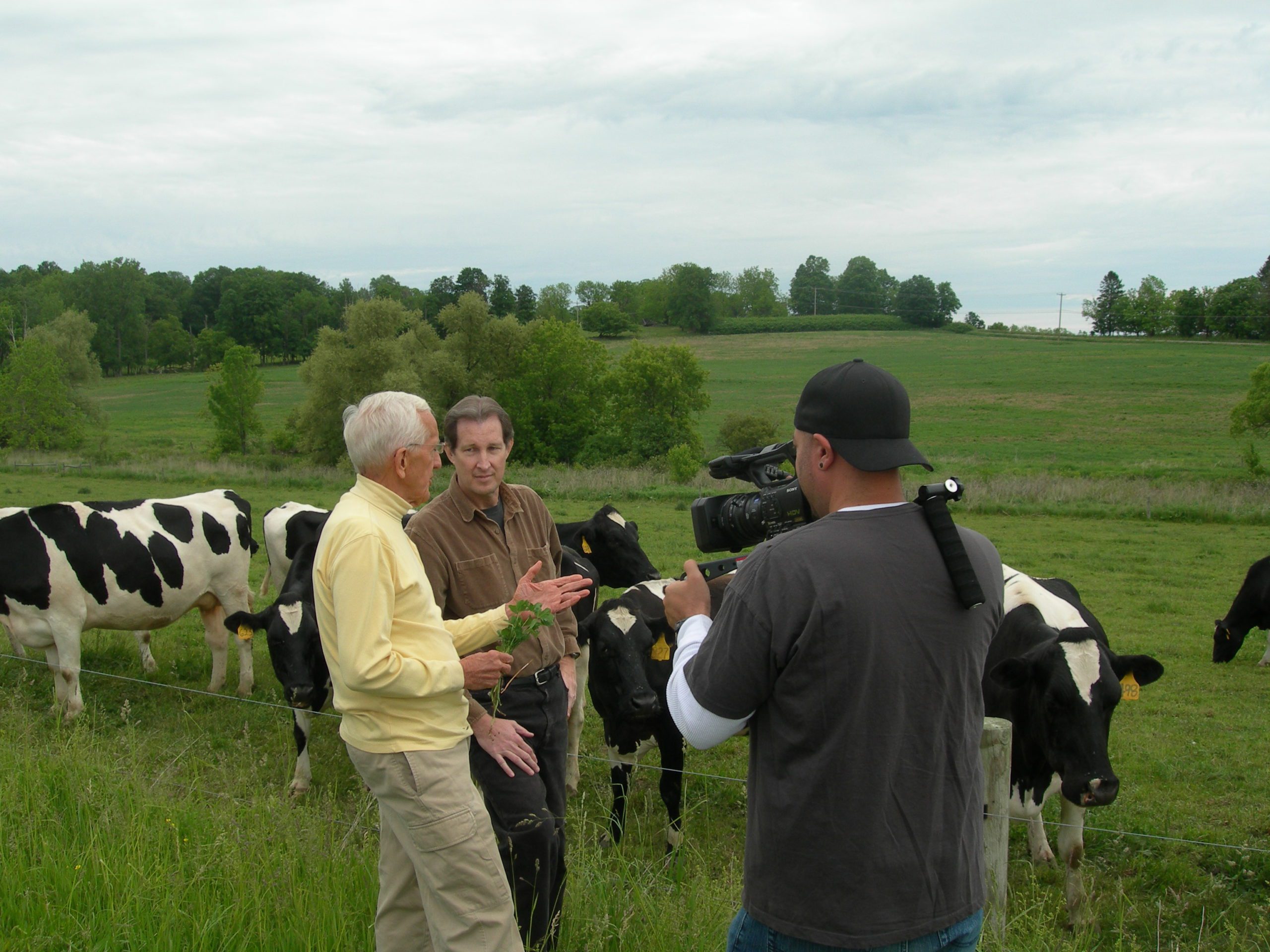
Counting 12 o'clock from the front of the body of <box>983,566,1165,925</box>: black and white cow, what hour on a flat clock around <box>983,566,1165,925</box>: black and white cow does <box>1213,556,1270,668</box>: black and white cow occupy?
<box>1213,556,1270,668</box>: black and white cow is roughly at 8 o'clock from <box>983,566,1165,925</box>: black and white cow.

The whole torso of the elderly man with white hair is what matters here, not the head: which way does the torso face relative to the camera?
to the viewer's right

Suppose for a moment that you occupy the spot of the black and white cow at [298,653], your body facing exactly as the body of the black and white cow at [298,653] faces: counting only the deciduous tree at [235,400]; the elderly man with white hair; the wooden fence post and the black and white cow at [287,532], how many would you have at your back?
2

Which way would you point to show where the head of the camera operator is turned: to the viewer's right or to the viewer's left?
to the viewer's left

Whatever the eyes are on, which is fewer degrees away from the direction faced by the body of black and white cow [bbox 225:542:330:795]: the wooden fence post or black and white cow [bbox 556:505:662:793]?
the wooden fence post

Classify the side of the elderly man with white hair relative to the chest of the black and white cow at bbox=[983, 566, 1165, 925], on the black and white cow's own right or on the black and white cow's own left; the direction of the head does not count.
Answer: on the black and white cow's own right

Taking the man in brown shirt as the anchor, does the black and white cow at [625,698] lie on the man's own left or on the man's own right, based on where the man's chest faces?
on the man's own left

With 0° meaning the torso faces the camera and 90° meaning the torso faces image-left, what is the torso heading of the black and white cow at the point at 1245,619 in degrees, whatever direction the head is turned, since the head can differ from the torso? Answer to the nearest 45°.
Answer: approximately 90°

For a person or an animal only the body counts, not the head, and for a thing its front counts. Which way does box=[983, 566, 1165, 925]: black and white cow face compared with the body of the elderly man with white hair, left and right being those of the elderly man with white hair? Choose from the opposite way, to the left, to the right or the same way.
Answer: to the right

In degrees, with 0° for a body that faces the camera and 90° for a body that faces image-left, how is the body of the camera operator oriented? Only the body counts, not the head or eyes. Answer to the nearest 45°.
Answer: approximately 135°

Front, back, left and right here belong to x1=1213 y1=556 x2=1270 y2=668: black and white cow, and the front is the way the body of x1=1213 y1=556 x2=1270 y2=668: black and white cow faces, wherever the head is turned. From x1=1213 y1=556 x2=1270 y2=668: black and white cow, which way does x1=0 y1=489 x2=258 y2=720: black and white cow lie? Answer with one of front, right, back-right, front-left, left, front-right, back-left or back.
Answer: front-left

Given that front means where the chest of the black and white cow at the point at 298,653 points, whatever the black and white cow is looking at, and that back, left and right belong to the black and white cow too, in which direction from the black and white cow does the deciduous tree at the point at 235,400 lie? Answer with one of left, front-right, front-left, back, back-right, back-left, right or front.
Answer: back

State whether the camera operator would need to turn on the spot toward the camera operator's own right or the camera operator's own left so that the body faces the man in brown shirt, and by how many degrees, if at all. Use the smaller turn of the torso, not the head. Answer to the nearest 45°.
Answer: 0° — they already face them

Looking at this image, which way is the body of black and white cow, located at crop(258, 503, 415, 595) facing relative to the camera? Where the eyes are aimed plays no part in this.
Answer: to the viewer's right

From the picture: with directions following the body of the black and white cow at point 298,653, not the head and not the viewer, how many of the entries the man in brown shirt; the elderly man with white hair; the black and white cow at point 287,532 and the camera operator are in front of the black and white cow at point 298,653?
3

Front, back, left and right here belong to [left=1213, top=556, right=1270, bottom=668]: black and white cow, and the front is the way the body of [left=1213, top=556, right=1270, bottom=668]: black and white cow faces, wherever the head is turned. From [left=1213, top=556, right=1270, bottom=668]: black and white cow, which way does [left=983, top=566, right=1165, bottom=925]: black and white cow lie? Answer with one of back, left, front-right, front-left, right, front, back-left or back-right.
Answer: left
